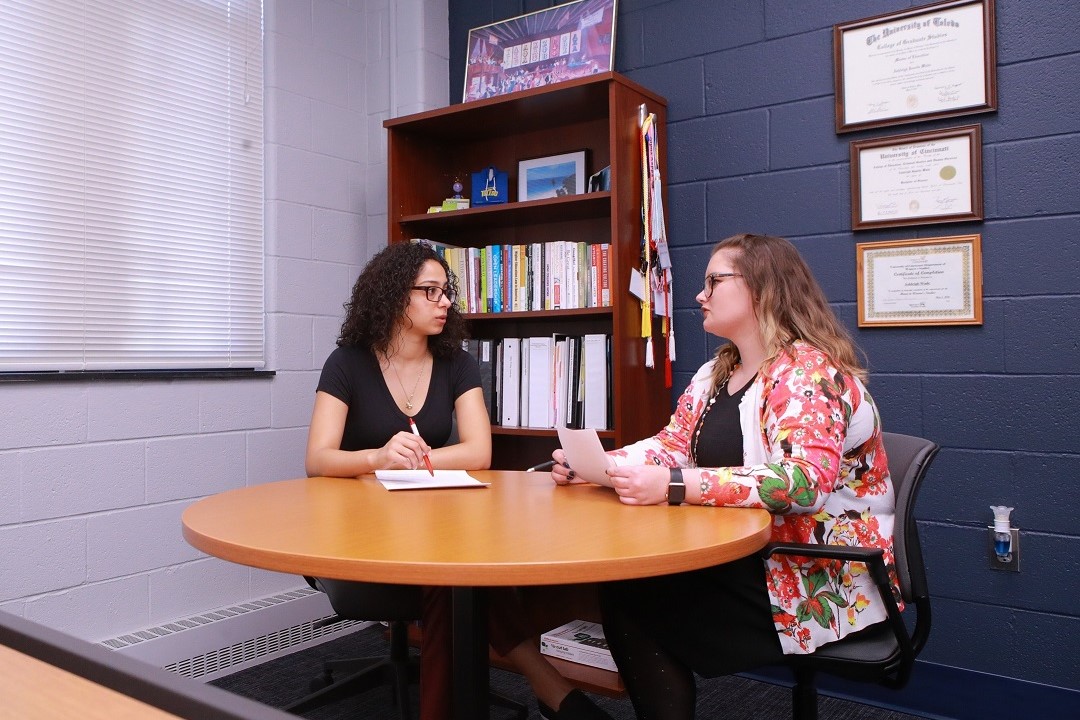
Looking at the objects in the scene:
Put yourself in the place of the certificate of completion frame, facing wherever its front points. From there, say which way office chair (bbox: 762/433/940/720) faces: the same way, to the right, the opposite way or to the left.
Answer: to the right

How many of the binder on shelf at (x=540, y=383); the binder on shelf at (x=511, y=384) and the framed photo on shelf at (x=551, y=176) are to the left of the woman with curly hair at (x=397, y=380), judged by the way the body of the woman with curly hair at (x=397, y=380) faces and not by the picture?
3

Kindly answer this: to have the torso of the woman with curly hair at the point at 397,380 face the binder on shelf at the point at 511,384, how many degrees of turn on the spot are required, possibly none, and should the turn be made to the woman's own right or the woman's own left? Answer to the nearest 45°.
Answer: approximately 90° to the woman's own left

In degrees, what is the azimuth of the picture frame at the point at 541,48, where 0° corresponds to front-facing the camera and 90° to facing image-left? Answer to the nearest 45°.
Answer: approximately 45°

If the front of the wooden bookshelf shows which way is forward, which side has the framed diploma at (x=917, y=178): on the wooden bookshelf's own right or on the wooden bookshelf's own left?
on the wooden bookshelf's own left

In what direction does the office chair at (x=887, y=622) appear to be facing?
to the viewer's left

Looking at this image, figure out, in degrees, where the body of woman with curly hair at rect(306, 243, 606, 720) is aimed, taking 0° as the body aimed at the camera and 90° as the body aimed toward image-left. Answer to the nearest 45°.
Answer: approximately 315°

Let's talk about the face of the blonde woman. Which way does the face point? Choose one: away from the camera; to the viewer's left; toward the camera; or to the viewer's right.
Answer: to the viewer's left

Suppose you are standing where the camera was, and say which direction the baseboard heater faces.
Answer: facing the viewer and to the right of the viewer

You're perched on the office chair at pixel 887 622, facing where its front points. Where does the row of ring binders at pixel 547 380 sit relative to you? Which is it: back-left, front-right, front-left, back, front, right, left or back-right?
front-right

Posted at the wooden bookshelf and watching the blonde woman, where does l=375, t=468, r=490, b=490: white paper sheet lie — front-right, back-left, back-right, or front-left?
front-right

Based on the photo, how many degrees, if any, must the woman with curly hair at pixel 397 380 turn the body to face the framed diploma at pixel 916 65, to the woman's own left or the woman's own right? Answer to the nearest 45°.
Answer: approximately 45° to the woman's own left

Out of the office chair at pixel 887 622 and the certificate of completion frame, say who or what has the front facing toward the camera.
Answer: the certificate of completion frame

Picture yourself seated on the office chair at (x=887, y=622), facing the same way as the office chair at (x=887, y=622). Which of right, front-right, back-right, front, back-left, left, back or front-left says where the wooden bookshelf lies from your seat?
front-right

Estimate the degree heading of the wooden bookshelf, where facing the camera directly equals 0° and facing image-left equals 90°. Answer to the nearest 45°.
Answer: approximately 45°

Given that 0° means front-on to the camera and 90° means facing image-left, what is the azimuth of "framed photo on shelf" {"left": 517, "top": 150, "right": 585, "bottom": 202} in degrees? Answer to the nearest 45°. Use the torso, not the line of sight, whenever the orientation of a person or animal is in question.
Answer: approximately 45°

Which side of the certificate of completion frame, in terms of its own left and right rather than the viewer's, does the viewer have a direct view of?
front

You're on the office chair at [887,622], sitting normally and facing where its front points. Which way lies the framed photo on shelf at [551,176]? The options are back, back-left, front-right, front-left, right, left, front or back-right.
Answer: front-right

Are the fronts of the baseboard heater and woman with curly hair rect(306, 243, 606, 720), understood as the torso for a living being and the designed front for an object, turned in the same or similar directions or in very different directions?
same or similar directions

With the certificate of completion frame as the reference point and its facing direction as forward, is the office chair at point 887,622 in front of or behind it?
in front
